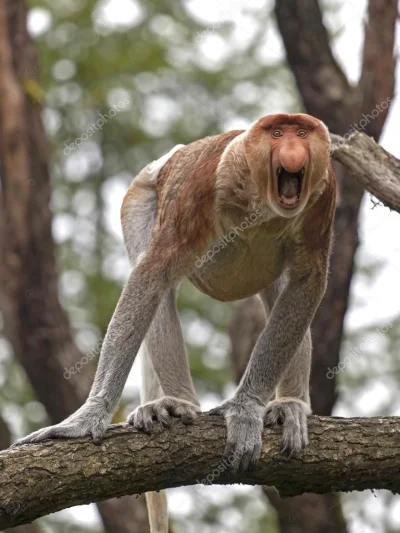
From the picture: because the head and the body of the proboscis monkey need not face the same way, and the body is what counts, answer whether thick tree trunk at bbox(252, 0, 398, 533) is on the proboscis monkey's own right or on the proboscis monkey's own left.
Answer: on the proboscis monkey's own left

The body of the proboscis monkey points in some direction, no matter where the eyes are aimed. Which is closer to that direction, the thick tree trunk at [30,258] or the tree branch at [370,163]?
the tree branch

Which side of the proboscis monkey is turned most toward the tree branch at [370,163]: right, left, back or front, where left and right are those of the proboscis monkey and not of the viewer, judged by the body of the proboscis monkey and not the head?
left

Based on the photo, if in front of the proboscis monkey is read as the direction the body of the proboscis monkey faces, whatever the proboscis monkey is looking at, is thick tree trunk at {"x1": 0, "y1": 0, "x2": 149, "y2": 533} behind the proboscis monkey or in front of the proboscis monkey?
behind

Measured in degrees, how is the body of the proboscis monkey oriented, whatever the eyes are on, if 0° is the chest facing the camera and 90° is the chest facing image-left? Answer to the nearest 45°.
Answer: approximately 315°
